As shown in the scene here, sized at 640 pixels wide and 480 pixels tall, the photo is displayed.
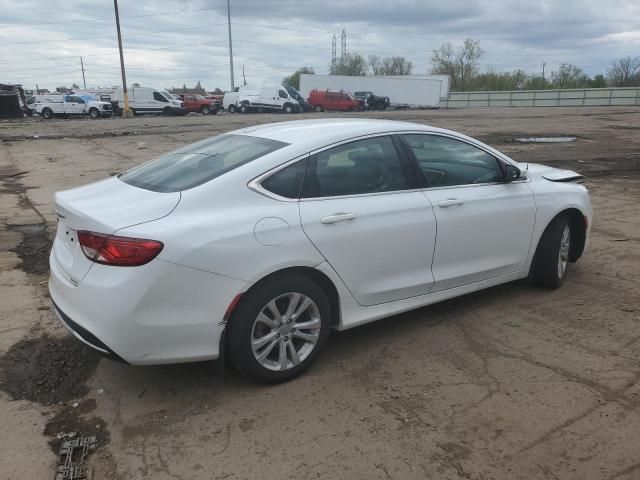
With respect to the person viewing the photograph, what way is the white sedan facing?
facing away from the viewer and to the right of the viewer

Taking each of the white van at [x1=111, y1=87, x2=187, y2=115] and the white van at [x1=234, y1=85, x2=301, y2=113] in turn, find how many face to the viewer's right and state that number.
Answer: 2

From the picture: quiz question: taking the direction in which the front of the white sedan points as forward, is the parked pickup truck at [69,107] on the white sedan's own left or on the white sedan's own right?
on the white sedan's own left

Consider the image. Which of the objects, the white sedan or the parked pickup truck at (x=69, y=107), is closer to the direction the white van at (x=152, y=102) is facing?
the white sedan

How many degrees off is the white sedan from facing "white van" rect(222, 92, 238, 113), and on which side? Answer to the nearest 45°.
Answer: approximately 45° to its left

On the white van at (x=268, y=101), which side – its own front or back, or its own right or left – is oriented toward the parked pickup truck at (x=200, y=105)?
back

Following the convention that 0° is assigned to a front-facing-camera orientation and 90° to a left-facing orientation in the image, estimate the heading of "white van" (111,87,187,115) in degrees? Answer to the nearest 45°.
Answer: approximately 270°

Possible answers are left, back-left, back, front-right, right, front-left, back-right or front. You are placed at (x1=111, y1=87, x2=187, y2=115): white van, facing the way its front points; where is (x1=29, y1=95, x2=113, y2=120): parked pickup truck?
back

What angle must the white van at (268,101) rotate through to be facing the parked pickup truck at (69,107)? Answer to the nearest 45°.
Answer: approximately 180°

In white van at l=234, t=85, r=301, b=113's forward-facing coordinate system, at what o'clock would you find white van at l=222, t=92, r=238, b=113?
white van at l=222, t=92, r=238, b=113 is roughly at 7 o'clock from white van at l=234, t=85, r=301, b=113.

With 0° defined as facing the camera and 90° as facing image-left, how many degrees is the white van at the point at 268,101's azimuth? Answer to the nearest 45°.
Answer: approximately 270°
